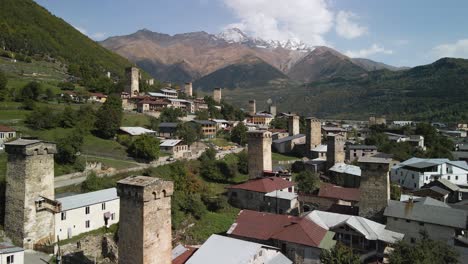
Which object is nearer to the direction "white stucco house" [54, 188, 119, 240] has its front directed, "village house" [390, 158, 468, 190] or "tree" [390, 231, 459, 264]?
the tree

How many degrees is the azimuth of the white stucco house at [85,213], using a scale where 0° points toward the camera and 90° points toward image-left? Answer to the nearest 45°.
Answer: approximately 315°

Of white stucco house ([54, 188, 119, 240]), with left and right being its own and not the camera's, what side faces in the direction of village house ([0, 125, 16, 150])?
back

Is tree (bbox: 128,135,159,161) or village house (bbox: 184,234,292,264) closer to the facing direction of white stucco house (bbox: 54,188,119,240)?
the village house

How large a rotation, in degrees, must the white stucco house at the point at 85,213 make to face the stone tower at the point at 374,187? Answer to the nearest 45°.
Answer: approximately 45° to its left

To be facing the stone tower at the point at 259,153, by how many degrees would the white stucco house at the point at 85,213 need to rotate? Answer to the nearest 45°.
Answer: approximately 90° to its left

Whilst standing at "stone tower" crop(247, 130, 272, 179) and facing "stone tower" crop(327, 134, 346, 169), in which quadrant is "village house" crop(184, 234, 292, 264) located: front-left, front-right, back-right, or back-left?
back-right

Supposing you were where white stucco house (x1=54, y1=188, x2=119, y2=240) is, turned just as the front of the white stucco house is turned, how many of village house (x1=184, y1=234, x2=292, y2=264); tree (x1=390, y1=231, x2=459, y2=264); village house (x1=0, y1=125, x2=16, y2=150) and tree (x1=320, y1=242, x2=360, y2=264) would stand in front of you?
3

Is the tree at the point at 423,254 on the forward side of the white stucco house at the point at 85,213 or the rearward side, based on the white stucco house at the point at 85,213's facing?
on the forward side
